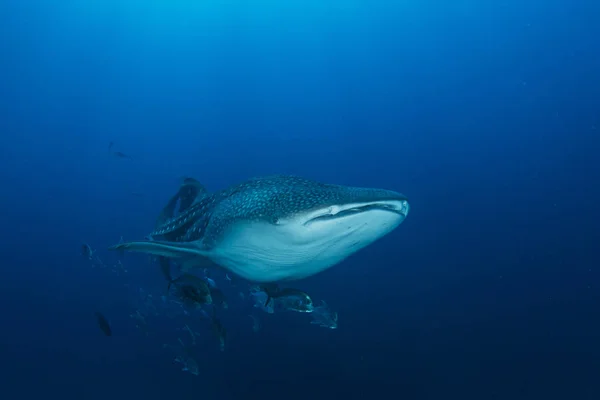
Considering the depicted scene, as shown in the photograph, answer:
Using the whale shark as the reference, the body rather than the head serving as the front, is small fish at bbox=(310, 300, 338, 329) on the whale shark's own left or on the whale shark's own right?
on the whale shark's own left

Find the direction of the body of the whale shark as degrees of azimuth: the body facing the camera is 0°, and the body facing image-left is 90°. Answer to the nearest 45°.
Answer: approximately 315°

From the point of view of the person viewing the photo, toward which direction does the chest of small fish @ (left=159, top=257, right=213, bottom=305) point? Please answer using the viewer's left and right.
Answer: facing to the right of the viewer

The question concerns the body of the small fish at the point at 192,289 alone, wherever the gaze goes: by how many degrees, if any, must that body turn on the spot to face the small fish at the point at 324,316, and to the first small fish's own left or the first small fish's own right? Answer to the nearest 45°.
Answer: approximately 45° to the first small fish's own left

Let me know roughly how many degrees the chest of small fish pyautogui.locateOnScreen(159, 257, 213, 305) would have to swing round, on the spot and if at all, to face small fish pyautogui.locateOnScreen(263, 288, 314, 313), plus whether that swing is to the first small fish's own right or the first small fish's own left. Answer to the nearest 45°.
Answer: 0° — it already faces it

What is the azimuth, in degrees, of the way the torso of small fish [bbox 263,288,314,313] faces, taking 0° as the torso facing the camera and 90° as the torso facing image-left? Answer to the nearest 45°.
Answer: approximately 270°
